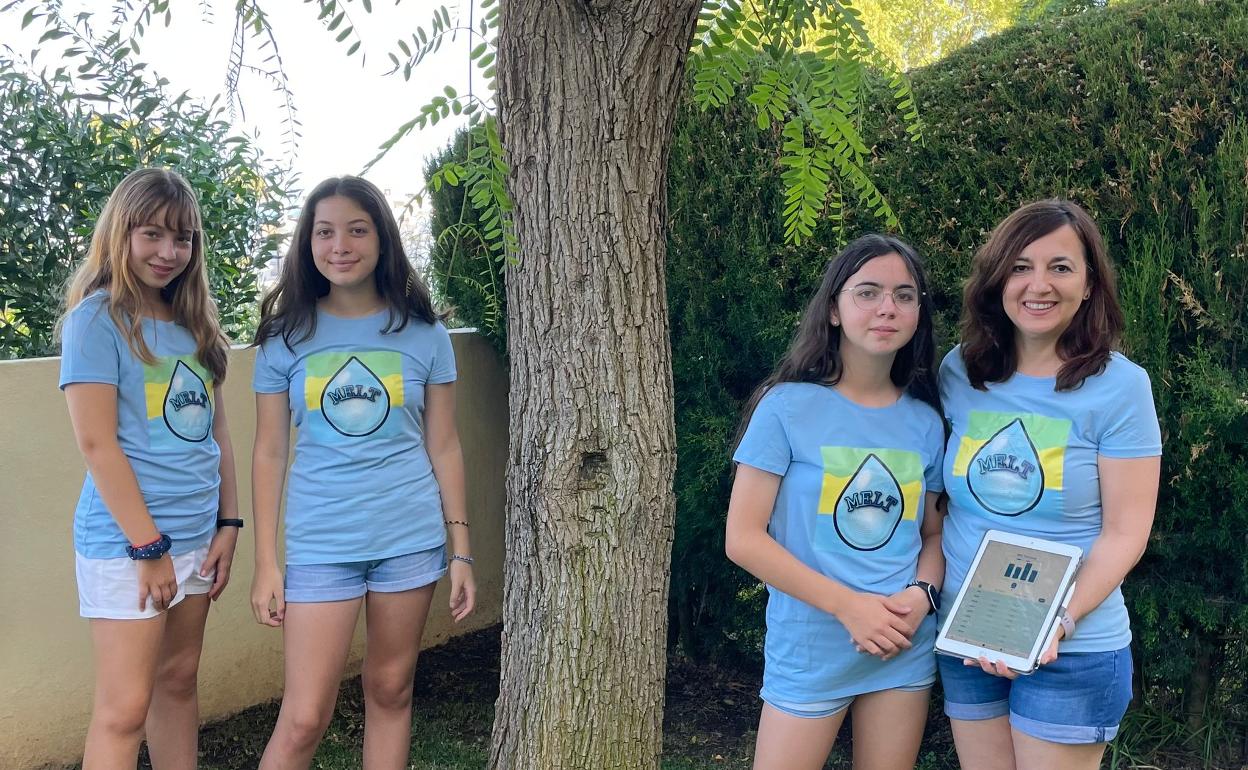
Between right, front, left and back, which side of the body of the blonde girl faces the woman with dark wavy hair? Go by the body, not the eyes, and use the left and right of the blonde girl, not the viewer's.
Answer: front

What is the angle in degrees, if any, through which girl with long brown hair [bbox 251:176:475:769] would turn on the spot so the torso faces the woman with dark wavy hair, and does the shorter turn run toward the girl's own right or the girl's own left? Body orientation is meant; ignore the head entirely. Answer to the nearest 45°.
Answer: approximately 45° to the girl's own left

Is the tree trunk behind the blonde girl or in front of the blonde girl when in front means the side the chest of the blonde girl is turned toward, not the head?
in front

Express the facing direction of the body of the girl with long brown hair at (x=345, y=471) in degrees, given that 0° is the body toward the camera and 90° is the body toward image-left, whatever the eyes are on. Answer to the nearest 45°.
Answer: approximately 0°

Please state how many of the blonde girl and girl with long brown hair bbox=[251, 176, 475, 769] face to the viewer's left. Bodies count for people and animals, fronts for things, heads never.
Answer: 0

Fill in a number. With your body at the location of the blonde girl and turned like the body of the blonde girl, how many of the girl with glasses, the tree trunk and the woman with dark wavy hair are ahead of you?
3

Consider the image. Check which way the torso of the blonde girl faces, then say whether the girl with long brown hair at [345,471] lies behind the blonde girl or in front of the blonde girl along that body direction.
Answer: in front

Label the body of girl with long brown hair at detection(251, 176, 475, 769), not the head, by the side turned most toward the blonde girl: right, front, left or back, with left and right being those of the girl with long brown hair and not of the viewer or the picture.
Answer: right

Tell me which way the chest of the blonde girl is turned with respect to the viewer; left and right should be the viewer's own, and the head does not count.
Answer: facing the viewer and to the right of the viewer
